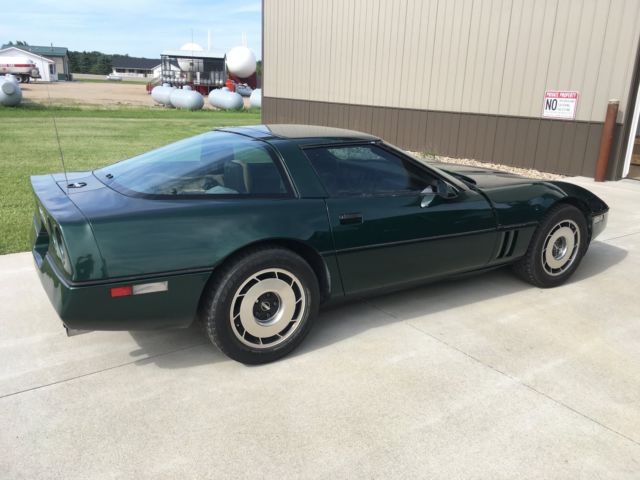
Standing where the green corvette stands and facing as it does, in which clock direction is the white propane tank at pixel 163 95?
The white propane tank is roughly at 10 o'clock from the green corvette.

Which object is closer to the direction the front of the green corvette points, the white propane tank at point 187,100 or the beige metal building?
the beige metal building

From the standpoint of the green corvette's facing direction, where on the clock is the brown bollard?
The brown bollard is roughly at 12 o'clock from the green corvette.

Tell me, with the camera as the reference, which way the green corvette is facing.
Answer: facing away from the viewer and to the right of the viewer

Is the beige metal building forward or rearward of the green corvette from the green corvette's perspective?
forward

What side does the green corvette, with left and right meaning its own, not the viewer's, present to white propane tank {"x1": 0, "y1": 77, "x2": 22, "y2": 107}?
left

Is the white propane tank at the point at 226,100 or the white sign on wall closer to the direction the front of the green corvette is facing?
the white sign on wall

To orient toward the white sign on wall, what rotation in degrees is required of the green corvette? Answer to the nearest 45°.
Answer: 0° — it already faces it

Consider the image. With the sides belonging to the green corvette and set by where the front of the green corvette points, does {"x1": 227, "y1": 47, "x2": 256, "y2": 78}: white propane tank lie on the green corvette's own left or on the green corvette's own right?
on the green corvette's own left

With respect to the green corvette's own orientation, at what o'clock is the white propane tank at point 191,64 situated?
The white propane tank is roughly at 10 o'clock from the green corvette.

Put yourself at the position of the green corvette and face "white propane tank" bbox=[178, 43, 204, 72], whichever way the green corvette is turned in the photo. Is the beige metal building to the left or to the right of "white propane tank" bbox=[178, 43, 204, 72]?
right

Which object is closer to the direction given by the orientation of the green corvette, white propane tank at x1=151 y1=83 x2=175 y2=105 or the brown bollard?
the brown bollard

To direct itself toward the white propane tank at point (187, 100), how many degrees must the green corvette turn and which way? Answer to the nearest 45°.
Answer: approximately 45° to its left

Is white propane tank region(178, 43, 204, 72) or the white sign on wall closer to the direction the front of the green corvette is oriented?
the white sign on wall
